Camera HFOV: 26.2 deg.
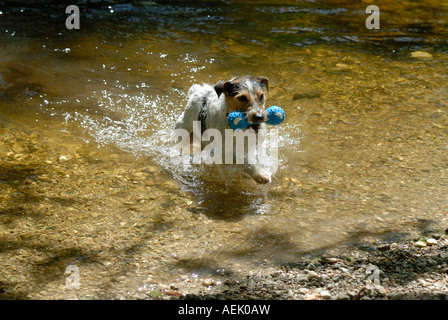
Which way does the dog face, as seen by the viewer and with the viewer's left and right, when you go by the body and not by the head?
facing the viewer and to the right of the viewer

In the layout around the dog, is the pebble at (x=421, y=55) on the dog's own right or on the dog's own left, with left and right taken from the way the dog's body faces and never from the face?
on the dog's own left

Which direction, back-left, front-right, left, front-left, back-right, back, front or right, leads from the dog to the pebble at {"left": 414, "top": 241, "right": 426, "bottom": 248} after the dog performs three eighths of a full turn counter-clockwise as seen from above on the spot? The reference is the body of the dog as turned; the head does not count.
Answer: back-right

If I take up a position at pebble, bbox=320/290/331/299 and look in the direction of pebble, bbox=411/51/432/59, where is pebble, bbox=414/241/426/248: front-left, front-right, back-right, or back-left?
front-right

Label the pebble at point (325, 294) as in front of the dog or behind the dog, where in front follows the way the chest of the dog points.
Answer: in front
